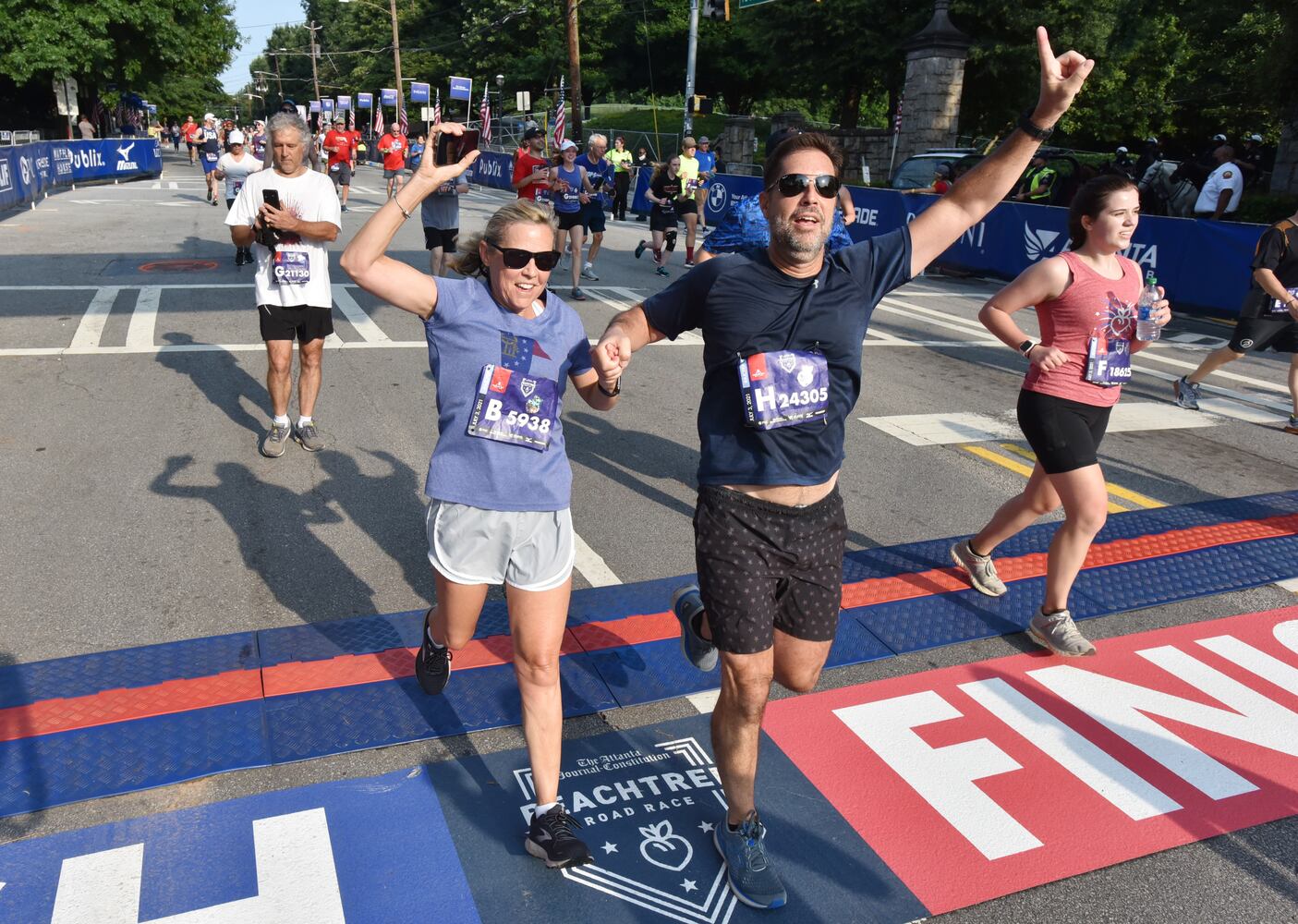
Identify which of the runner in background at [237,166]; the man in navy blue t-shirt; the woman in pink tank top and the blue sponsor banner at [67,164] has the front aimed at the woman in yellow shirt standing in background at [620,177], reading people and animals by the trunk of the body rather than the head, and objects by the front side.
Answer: the blue sponsor banner

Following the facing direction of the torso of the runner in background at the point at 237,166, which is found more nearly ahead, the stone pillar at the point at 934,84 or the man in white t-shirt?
the man in white t-shirt

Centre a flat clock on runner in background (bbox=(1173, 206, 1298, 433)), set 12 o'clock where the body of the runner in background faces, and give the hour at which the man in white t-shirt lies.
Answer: The man in white t-shirt is roughly at 3 o'clock from the runner in background.

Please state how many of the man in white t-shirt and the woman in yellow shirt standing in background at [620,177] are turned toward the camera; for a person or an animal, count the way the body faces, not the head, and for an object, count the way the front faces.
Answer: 2

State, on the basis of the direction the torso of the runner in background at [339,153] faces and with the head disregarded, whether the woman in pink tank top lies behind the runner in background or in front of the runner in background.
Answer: in front

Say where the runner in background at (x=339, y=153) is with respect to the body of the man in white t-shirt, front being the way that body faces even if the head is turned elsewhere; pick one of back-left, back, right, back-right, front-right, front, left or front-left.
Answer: back

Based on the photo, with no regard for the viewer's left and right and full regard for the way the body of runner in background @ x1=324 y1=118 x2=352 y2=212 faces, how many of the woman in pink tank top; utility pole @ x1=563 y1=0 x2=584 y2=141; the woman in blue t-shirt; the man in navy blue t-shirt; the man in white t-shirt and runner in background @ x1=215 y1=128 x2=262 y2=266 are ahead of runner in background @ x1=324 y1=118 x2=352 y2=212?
5

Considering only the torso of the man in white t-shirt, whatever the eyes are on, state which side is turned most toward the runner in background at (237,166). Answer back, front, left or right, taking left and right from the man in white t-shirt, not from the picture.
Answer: back

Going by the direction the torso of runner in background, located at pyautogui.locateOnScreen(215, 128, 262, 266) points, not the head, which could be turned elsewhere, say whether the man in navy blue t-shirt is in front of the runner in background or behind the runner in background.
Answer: in front

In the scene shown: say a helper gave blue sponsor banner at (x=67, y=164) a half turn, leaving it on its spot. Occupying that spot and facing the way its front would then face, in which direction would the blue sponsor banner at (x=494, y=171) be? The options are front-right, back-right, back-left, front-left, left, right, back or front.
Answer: back-right

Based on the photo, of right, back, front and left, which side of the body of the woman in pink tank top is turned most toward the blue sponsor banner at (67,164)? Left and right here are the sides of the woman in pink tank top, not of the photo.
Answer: back
